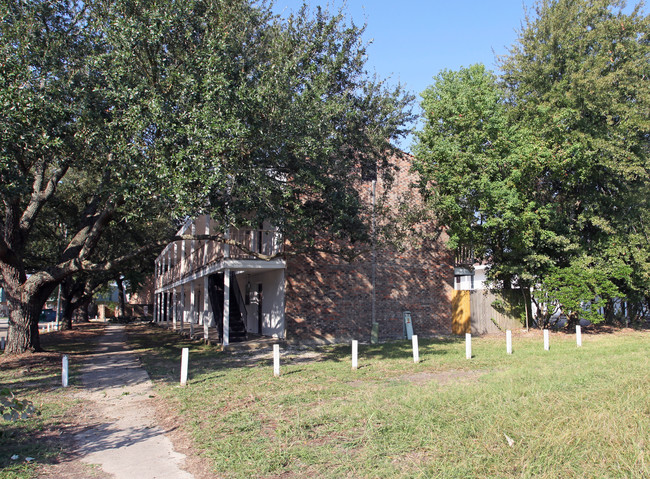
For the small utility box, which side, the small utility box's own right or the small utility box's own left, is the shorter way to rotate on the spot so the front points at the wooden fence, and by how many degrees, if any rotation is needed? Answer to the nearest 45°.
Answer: approximately 135° to the small utility box's own left

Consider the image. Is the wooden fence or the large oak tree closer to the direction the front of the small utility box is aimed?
the large oak tree

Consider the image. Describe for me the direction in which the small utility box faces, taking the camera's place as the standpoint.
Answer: facing the viewer

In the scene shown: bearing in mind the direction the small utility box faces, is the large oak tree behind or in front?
in front

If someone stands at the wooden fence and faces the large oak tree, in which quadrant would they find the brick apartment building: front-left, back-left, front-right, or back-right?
front-right

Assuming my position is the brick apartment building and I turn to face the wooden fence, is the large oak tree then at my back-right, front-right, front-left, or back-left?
back-right
